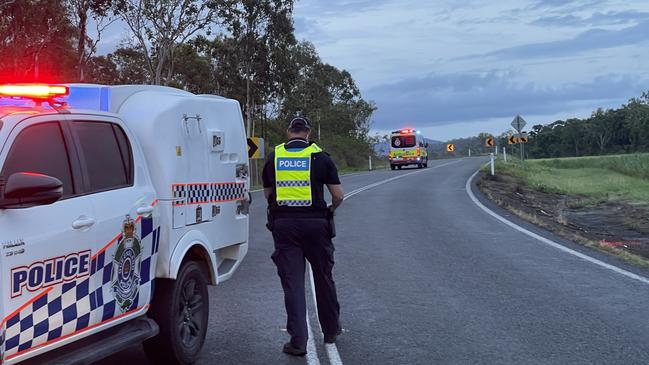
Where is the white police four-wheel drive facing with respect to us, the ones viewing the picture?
facing the viewer and to the left of the viewer

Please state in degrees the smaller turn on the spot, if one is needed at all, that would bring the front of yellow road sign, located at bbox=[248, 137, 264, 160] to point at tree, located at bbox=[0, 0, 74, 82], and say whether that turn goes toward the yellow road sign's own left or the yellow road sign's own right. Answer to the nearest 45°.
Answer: approximately 90° to the yellow road sign's own right

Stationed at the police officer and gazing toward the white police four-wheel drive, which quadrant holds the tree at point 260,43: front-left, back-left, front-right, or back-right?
back-right

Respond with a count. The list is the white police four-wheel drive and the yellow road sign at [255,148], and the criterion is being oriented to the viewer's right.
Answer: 0

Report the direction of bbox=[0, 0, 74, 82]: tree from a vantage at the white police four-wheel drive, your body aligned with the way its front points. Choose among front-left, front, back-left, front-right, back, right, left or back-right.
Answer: back-right

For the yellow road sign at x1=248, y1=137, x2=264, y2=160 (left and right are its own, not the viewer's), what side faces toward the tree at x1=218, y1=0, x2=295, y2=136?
back

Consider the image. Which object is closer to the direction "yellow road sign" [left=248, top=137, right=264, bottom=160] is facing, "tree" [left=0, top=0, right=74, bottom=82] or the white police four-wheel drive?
the white police four-wheel drive

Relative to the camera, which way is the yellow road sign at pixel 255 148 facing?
toward the camera

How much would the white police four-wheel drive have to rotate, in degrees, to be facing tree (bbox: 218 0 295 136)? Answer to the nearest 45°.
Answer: approximately 135° to its right

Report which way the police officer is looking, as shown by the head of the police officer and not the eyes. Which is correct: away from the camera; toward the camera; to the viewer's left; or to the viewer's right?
away from the camera

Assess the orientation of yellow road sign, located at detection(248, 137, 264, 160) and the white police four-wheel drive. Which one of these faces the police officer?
the yellow road sign

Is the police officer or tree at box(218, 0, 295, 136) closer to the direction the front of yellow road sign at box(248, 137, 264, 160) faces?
the police officer

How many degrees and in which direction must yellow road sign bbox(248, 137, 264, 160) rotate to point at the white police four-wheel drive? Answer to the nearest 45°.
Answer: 0° — it already faces it

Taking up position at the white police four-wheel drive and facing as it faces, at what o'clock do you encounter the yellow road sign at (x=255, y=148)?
The yellow road sign is roughly at 5 o'clock from the white police four-wheel drive.
